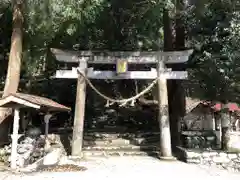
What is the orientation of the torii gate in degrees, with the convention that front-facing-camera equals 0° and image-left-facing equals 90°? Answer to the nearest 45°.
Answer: approximately 0°

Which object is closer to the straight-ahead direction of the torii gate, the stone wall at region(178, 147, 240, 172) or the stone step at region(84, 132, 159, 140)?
the stone wall

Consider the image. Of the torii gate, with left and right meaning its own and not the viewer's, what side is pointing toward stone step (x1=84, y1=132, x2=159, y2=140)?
back

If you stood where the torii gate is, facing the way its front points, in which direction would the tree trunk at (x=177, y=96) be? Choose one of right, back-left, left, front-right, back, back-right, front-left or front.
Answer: back-left

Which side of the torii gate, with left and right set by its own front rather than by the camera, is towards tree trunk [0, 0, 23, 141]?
right

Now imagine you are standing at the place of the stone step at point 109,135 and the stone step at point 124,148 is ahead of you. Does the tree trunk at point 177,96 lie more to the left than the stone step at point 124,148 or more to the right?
left

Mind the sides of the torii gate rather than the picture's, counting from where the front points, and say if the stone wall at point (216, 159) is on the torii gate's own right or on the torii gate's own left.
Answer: on the torii gate's own left
